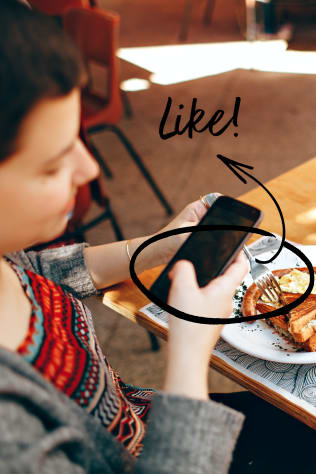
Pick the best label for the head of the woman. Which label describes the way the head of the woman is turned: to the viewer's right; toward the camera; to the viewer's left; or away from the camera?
to the viewer's right

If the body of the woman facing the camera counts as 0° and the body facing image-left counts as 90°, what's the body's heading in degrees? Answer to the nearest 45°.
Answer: approximately 270°

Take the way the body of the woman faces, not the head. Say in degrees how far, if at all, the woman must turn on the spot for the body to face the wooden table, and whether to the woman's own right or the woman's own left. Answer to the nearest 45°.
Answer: approximately 45° to the woman's own left
